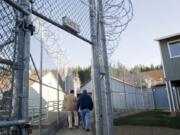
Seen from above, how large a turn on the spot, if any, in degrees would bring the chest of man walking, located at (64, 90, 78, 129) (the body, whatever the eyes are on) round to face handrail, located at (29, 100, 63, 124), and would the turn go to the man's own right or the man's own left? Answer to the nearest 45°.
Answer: approximately 90° to the man's own left

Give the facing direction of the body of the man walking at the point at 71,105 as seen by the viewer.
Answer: away from the camera

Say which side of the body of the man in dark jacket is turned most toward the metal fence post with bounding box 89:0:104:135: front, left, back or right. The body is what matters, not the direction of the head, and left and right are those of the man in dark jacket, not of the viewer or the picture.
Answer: back

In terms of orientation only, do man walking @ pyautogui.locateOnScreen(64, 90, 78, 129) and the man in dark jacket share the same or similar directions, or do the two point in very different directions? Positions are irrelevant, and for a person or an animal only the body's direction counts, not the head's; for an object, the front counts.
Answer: same or similar directions

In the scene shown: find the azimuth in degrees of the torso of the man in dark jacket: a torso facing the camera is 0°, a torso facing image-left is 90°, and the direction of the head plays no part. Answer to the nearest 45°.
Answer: approximately 180°

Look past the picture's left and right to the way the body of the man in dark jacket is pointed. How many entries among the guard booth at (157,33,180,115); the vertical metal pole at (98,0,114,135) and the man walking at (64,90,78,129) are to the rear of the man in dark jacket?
1

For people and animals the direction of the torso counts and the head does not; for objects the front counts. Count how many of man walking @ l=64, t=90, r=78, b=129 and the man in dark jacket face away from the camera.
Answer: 2

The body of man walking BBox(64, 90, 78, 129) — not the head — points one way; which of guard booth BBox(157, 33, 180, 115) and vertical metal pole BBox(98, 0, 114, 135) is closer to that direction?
the guard booth

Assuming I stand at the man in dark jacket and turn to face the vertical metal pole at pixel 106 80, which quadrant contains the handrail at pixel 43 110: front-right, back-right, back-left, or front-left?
back-right

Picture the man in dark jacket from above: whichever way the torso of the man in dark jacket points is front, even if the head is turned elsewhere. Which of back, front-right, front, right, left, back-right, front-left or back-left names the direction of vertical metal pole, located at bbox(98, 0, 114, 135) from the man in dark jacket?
back

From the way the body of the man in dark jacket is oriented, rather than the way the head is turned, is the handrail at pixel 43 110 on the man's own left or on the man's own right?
on the man's own left

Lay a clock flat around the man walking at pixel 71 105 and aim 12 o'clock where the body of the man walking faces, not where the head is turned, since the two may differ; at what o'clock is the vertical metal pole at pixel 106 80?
The vertical metal pole is roughly at 6 o'clock from the man walking.

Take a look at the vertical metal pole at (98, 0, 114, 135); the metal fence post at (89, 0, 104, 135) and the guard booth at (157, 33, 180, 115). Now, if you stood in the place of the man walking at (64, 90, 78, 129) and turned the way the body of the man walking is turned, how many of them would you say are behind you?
2

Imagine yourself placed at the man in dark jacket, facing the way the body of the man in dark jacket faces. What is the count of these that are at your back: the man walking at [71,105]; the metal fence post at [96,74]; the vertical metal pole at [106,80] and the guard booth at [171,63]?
2
